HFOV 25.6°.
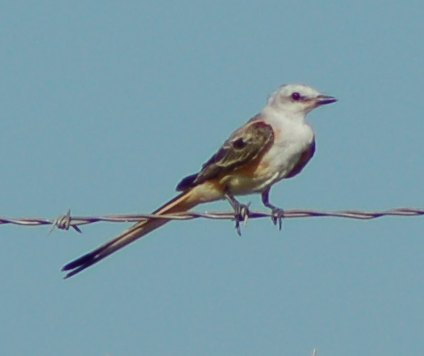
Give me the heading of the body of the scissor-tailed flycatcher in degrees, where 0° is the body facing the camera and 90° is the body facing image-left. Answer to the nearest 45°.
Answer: approximately 315°
